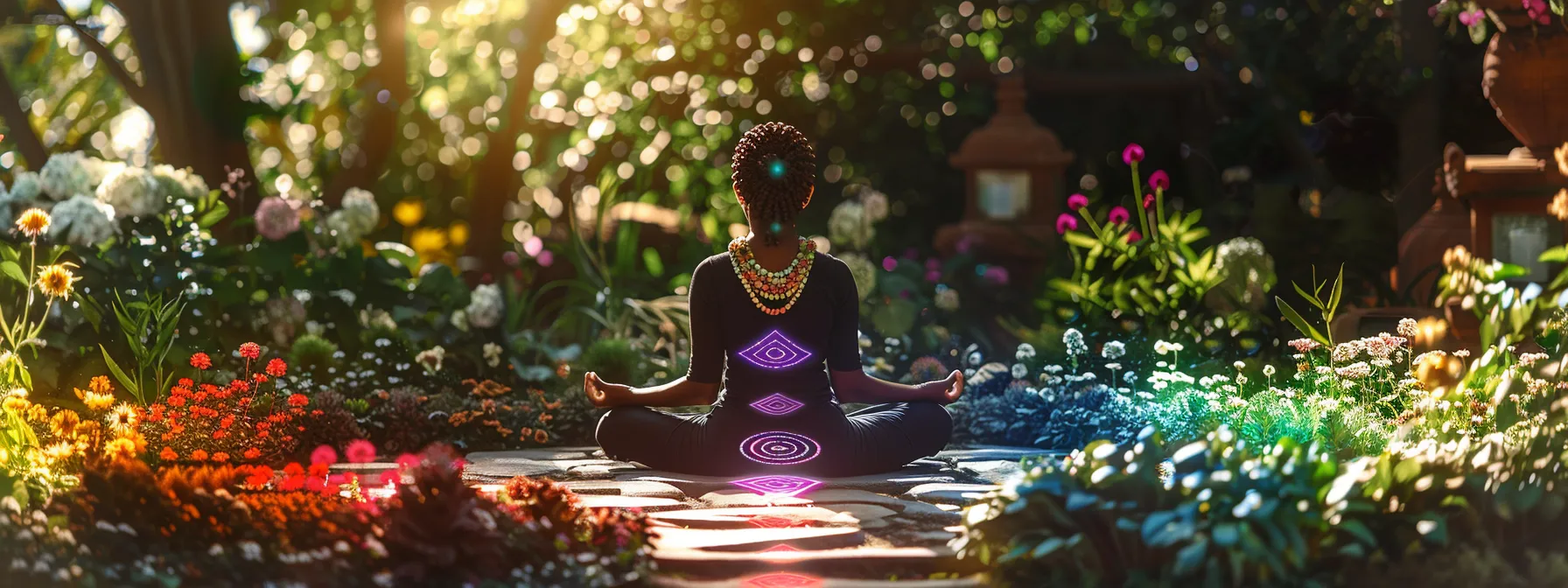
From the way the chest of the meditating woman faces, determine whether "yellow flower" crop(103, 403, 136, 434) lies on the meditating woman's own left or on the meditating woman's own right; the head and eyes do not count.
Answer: on the meditating woman's own left

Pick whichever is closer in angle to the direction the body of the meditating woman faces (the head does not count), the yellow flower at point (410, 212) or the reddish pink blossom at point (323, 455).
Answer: the yellow flower

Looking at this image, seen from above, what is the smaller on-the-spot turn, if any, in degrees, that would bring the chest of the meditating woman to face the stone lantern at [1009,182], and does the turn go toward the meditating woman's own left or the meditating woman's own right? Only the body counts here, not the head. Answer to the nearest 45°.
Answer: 0° — they already face it

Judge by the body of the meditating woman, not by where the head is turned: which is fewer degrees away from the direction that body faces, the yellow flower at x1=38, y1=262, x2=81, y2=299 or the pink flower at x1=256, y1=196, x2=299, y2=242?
the pink flower

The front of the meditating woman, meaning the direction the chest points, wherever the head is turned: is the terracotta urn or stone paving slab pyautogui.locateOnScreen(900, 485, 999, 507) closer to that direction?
the terracotta urn

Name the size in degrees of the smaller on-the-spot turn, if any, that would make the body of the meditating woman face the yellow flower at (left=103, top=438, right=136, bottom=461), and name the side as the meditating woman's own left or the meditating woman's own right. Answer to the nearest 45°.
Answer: approximately 90° to the meditating woman's own left

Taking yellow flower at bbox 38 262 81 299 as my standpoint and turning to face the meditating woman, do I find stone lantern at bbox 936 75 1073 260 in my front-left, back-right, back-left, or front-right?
front-left

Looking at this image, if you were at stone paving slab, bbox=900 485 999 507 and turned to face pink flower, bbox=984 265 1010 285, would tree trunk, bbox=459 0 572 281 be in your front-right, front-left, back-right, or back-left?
front-left

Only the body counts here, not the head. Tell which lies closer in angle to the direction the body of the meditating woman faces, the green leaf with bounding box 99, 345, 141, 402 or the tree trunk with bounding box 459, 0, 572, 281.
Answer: the tree trunk

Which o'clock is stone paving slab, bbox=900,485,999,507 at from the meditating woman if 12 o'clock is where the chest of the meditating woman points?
The stone paving slab is roughly at 4 o'clock from the meditating woman.

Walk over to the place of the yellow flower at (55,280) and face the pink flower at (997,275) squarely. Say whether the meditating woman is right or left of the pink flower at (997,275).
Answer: right

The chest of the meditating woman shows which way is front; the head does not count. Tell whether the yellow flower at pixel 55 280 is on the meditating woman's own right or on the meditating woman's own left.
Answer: on the meditating woman's own left

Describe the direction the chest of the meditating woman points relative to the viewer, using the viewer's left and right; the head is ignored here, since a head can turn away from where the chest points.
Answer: facing away from the viewer

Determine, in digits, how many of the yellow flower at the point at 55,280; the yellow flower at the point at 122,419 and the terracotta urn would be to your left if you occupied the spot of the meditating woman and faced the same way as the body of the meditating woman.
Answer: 2

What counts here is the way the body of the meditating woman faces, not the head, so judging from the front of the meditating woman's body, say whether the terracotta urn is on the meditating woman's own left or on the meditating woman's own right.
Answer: on the meditating woman's own right

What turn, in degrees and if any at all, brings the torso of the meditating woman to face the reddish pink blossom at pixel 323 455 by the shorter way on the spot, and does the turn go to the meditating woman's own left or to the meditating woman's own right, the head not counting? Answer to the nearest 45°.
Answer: approximately 135° to the meditating woman's own left
